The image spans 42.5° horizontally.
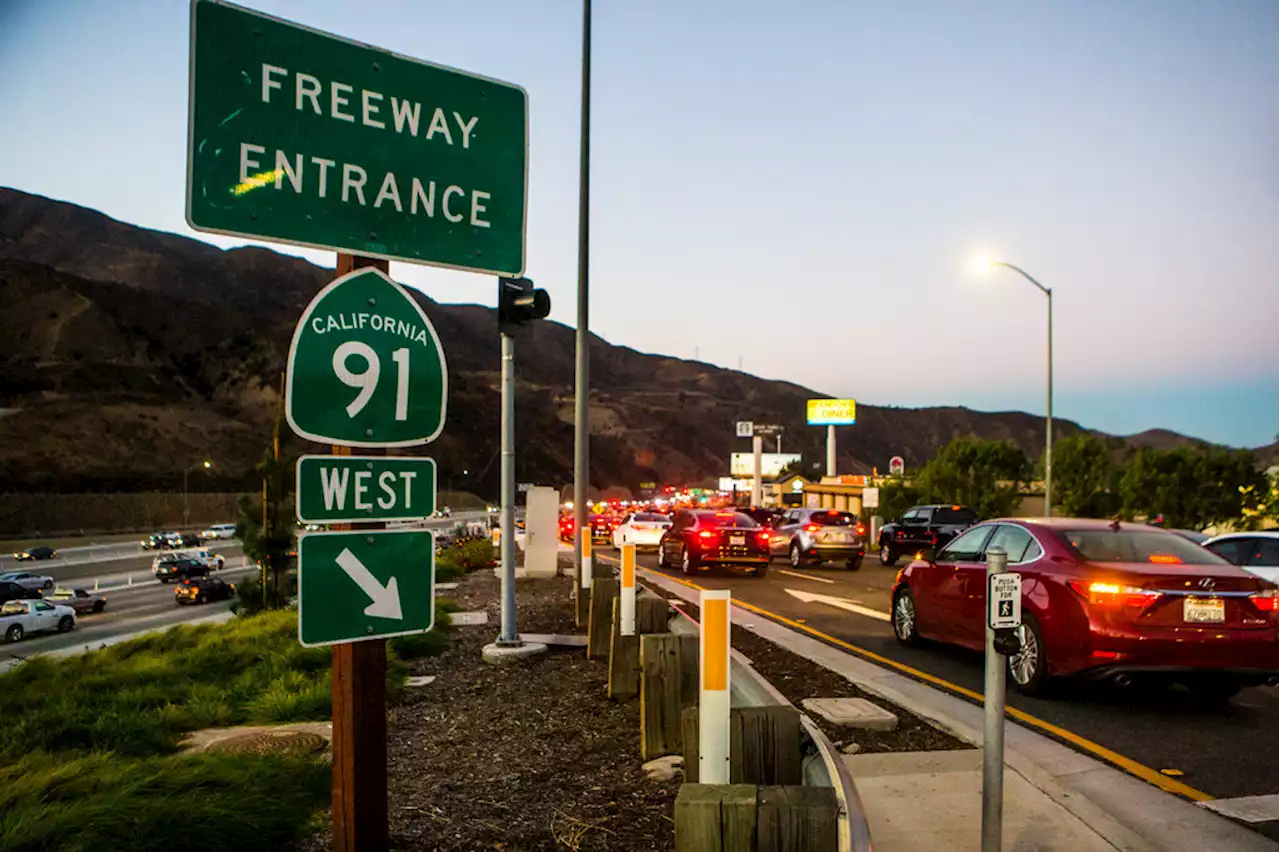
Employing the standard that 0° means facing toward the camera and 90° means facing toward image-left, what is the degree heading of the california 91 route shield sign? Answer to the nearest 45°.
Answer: approximately 0°

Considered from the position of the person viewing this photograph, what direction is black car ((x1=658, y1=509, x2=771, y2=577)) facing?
facing away from the viewer and to the left of the viewer

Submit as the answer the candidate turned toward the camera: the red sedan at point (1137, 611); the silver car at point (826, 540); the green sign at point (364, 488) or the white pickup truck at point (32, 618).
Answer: the green sign

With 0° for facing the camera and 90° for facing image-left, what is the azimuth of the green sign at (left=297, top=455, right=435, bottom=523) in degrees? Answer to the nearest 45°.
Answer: approximately 0°

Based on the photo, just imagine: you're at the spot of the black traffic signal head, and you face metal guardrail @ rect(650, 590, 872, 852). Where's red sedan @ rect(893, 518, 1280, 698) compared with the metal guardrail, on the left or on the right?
left

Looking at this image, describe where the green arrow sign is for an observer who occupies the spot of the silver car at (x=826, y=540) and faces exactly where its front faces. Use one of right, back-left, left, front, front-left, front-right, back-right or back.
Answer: back-left

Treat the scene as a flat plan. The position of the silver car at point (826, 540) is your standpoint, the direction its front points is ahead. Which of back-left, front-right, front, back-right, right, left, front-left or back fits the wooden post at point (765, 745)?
back-left

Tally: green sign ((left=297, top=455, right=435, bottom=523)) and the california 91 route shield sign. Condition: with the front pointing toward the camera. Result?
2

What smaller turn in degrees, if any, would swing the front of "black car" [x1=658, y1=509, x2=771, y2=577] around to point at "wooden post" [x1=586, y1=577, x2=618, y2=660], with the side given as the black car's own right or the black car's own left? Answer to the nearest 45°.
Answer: approximately 135° to the black car's own left

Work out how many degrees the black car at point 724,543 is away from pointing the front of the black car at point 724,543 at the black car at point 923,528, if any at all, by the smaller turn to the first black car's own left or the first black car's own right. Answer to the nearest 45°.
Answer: approximately 90° to the first black car's own right

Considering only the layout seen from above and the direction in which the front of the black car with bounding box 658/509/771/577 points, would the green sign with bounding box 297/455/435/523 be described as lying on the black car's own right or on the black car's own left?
on the black car's own left

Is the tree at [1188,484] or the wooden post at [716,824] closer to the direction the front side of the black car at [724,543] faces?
the tree
